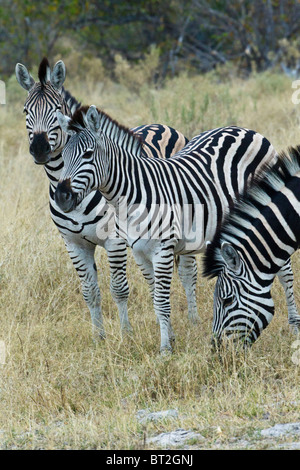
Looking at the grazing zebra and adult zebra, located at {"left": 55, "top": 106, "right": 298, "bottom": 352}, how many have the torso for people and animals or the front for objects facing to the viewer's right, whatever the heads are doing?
0

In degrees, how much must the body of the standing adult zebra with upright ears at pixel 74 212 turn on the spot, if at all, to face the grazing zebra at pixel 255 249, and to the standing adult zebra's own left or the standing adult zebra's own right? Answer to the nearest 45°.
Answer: approximately 90° to the standing adult zebra's own left

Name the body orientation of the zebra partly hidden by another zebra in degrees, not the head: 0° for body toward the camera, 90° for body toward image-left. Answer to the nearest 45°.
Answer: approximately 45°

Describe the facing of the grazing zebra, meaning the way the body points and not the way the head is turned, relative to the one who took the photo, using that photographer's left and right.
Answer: facing to the left of the viewer

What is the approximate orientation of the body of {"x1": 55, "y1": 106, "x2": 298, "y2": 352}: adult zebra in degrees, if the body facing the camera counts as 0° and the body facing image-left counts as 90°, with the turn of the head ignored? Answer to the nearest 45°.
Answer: approximately 45°

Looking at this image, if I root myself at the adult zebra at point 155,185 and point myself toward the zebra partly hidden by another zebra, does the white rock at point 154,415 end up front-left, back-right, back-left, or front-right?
back-left
